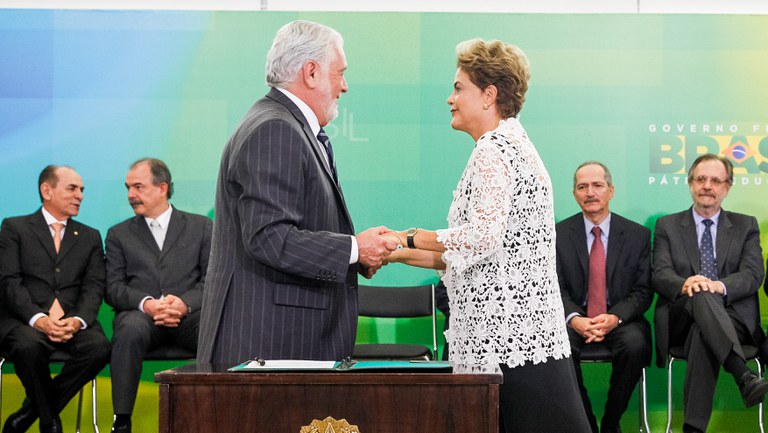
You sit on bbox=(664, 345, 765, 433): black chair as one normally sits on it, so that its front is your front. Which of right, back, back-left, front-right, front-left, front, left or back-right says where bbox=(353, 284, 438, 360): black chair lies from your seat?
right

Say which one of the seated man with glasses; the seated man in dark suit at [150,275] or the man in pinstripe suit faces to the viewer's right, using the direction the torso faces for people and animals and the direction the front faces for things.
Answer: the man in pinstripe suit

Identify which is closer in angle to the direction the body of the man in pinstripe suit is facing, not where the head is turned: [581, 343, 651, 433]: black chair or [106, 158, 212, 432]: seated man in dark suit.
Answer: the black chair

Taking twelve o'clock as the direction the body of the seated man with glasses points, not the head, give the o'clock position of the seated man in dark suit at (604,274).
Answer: The seated man in dark suit is roughly at 3 o'clock from the seated man with glasses.

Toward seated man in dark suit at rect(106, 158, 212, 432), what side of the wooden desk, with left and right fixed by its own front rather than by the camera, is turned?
back

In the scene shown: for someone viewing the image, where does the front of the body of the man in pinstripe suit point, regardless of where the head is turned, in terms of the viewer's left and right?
facing to the right of the viewer

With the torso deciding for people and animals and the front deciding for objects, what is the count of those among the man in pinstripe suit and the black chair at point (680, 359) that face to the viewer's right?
1

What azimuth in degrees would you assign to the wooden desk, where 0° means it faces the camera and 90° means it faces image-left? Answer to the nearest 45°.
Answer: approximately 0°

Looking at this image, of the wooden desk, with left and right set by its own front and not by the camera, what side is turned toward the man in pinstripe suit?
back

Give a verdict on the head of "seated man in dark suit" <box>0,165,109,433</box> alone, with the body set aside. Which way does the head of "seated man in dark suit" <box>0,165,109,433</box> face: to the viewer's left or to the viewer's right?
to the viewer's right

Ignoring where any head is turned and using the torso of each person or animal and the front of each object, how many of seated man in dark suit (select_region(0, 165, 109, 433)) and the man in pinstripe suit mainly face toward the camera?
1
